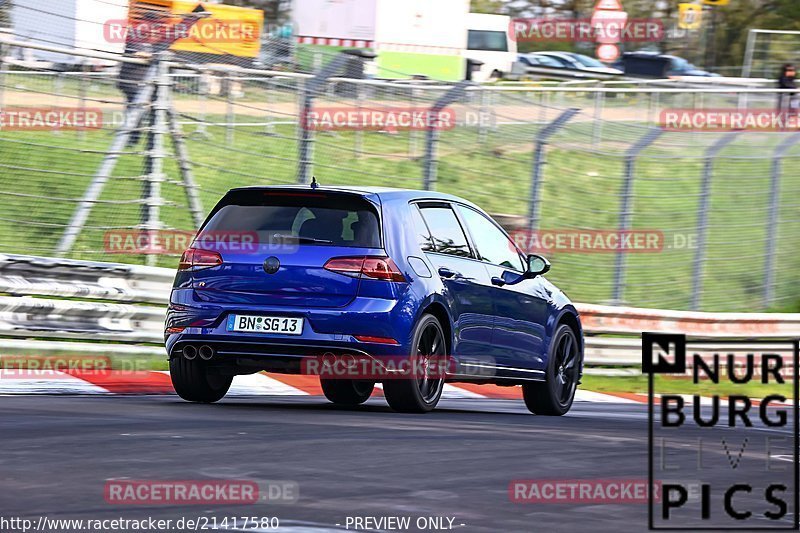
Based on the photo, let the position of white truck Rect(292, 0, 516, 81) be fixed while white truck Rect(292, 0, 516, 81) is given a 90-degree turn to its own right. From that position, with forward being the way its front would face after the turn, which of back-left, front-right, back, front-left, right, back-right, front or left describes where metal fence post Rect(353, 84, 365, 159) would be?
front

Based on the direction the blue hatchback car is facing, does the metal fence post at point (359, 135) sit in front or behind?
in front

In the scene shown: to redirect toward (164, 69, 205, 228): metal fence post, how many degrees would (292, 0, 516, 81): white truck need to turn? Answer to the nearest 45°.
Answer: approximately 90° to its right

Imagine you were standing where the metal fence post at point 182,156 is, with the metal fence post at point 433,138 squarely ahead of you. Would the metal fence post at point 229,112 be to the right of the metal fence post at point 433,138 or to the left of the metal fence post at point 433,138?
left

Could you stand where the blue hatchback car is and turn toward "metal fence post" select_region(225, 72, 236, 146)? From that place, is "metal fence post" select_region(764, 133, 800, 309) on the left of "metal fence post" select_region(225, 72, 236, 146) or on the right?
right

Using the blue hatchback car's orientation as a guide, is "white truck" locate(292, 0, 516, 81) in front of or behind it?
in front

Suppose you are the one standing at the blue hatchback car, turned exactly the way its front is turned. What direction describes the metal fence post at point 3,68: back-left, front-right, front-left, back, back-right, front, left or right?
left

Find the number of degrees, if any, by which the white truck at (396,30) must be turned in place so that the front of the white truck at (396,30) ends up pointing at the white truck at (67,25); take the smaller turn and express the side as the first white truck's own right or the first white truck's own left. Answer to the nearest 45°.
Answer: approximately 180°

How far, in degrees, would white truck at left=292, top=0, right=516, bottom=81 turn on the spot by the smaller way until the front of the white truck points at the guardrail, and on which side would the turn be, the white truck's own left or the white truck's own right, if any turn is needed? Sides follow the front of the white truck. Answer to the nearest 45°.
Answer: approximately 90° to the white truck's own right

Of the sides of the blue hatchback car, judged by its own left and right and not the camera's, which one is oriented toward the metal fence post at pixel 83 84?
left

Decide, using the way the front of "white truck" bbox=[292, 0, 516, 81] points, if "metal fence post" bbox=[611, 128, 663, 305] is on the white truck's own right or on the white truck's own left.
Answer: on the white truck's own right

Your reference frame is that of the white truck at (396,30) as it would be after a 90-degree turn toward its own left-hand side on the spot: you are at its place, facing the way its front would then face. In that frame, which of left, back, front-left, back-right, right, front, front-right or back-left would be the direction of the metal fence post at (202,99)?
back

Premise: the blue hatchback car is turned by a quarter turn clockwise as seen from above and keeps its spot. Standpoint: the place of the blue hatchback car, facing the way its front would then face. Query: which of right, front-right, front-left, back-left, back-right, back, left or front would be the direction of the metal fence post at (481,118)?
back-left

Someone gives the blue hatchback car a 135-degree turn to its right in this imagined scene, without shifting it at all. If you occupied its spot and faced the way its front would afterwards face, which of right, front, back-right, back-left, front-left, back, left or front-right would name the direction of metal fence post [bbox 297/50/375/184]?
back

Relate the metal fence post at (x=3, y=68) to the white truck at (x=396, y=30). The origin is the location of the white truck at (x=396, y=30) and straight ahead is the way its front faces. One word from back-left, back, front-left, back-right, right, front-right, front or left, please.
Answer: right

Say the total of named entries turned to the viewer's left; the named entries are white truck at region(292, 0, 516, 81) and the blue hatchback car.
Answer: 0

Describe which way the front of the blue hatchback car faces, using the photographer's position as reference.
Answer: facing away from the viewer and to the right of the viewer

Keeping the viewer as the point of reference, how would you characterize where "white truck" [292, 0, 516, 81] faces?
facing to the right of the viewer

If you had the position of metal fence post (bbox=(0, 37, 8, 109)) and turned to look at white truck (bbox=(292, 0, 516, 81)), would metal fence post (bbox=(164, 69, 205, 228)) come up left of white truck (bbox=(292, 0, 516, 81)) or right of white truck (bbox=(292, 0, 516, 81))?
right

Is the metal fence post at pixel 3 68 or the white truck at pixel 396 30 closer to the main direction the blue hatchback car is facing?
the white truck
